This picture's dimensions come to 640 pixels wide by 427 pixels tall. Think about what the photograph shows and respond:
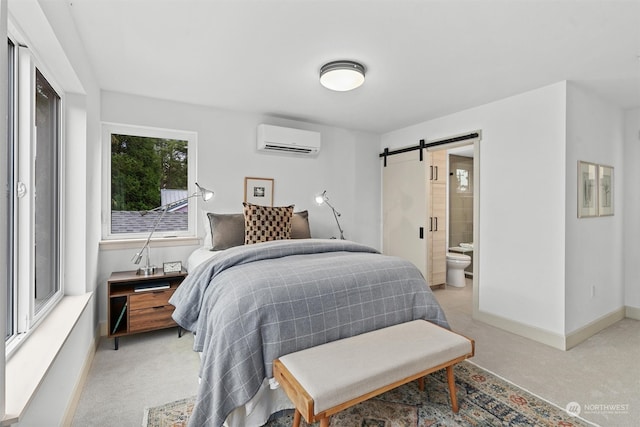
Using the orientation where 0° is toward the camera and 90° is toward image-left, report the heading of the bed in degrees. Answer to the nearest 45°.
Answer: approximately 315°

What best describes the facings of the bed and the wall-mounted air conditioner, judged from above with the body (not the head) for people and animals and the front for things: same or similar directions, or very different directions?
same or similar directions

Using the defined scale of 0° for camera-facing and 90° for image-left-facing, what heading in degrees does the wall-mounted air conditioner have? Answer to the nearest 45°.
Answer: approximately 315°

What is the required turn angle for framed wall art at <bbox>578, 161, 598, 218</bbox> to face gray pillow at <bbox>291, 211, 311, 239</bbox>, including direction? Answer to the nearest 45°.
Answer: approximately 90° to its right

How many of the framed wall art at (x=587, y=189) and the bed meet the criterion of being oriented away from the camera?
0

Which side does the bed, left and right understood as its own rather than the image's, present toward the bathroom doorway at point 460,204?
left

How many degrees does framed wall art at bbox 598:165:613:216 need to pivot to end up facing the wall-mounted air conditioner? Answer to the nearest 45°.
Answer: approximately 90° to its right

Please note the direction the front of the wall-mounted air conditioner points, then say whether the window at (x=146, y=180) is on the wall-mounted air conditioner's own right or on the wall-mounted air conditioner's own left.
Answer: on the wall-mounted air conditioner's own right

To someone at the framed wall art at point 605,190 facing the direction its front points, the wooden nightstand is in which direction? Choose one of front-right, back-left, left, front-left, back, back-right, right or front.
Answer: right

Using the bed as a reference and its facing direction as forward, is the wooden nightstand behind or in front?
behind
